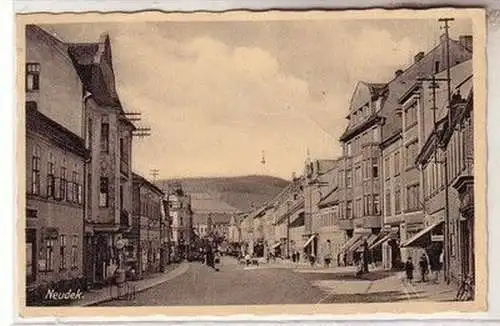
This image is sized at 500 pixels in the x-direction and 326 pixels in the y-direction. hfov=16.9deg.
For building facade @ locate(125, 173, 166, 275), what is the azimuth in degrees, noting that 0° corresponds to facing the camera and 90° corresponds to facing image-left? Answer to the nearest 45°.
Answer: approximately 315°

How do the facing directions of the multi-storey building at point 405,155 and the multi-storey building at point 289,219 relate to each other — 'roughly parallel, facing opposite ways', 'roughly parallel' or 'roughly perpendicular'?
roughly parallel

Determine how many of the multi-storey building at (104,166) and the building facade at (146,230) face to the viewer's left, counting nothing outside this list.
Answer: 0

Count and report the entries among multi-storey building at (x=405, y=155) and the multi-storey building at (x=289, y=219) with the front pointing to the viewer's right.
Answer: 0

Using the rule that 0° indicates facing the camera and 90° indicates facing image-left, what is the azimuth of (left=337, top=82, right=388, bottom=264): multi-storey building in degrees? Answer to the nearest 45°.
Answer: approximately 45°
